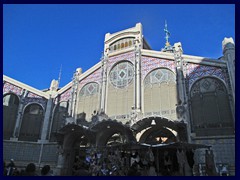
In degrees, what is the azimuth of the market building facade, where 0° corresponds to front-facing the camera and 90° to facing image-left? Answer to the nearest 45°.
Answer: approximately 45°
